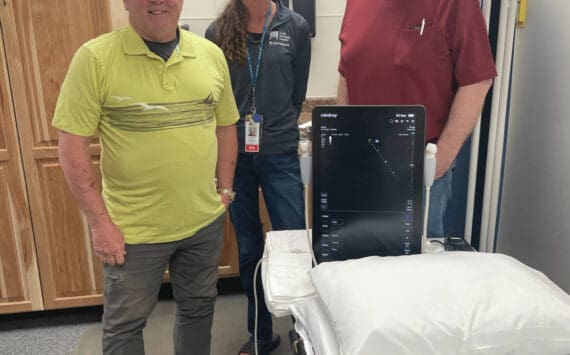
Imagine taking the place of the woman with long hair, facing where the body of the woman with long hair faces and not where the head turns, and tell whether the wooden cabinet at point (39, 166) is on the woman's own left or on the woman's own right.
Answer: on the woman's own right

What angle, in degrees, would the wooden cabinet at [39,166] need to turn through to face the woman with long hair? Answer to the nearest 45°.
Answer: approximately 45° to its left

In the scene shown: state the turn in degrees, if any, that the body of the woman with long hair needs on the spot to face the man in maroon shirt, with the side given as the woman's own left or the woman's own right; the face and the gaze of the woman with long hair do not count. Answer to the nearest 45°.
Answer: approximately 45° to the woman's own left

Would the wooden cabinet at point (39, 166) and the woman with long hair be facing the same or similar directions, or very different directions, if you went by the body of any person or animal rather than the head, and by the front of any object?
same or similar directions

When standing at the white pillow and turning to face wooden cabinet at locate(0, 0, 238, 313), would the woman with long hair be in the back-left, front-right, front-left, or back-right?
front-right

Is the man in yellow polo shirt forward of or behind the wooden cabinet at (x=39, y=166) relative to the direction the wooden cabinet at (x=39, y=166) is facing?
forward

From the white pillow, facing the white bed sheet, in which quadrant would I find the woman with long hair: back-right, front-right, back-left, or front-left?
front-right

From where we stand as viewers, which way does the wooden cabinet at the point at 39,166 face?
facing the viewer

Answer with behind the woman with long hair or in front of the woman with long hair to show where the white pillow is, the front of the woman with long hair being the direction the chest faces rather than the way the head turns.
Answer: in front

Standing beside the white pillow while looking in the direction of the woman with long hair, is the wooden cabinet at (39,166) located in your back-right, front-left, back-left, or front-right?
front-left

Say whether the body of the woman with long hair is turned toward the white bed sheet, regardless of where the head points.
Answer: yes

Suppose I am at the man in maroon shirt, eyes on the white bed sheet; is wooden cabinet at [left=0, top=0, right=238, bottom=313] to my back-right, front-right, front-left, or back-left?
front-right

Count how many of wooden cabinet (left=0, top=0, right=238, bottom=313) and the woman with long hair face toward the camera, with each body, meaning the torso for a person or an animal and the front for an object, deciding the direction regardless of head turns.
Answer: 2

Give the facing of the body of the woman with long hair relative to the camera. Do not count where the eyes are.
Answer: toward the camera
